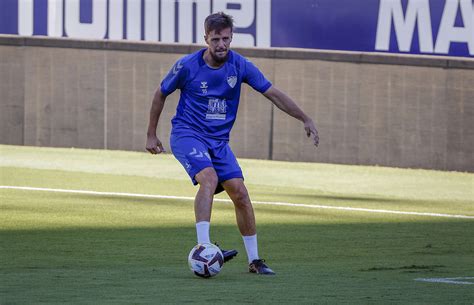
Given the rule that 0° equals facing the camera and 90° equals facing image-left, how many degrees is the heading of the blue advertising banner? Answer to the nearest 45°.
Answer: approximately 0°

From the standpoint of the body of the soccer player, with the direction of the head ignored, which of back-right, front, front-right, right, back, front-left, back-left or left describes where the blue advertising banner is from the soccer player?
back-left

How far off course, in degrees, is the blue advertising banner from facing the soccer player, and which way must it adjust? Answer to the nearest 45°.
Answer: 0° — it already faces them

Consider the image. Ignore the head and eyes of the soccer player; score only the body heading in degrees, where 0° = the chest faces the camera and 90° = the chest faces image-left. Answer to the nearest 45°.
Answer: approximately 315°
